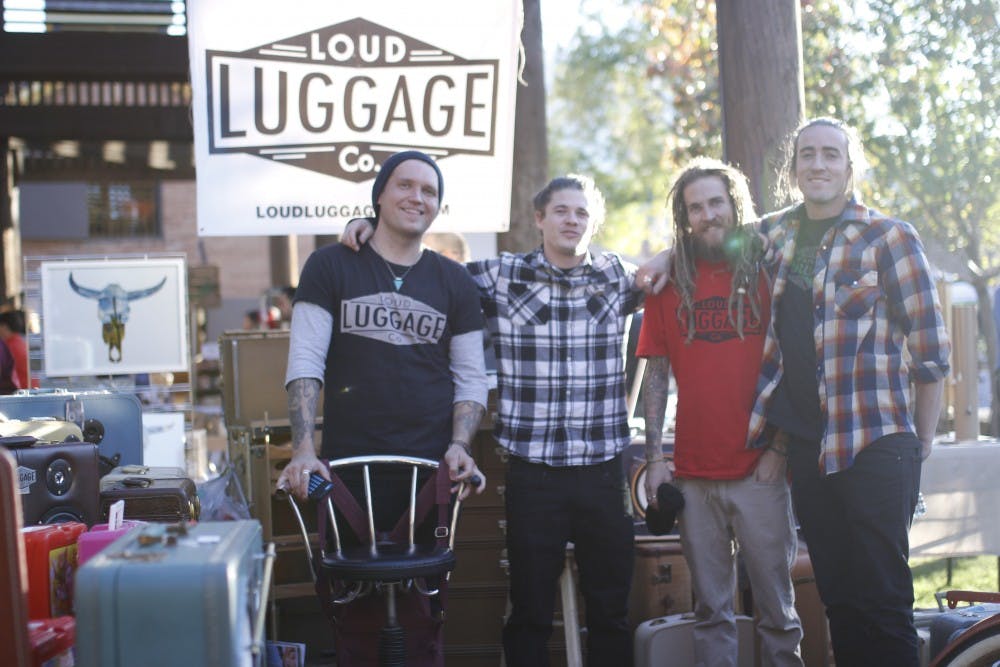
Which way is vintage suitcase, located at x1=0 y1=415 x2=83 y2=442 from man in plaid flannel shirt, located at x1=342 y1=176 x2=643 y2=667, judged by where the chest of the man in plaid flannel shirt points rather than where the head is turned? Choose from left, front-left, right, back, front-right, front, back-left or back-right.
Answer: right

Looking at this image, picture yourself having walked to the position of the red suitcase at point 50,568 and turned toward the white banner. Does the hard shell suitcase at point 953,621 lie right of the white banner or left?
right

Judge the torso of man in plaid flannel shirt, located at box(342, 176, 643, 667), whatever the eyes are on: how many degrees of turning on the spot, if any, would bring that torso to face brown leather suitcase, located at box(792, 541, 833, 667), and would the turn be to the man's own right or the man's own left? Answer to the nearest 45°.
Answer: approximately 135° to the man's own left

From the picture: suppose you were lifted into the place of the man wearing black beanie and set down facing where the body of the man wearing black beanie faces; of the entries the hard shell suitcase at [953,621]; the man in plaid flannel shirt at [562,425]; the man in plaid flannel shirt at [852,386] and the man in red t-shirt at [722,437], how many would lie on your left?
4

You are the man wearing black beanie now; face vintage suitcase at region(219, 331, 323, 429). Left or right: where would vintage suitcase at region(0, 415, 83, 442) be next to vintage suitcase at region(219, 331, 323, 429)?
left

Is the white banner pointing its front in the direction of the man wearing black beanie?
yes

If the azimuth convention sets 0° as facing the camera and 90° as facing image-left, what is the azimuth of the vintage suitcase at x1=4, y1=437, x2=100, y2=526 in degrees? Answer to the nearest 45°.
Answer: approximately 0°

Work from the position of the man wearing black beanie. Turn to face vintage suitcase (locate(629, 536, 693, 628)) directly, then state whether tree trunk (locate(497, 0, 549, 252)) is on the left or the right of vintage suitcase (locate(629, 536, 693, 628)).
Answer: left
